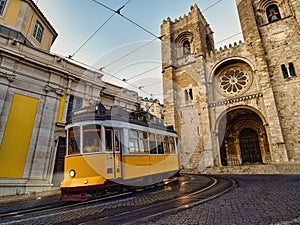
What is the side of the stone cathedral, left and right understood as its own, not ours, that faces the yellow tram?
front

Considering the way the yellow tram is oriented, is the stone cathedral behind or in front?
behind

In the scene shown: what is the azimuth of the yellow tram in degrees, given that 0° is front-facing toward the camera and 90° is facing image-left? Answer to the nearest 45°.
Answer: approximately 45°

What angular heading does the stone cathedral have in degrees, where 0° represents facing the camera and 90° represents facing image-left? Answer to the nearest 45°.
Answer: approximately 0°

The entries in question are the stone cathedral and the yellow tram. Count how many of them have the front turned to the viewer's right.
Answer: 0
